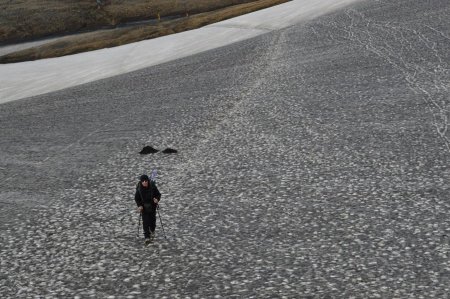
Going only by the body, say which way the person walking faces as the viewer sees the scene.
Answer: toward the camera

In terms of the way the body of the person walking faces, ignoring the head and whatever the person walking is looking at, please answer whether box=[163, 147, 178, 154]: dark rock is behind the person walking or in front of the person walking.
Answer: behind

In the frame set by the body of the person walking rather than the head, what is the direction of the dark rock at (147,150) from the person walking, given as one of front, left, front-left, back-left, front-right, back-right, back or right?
back
